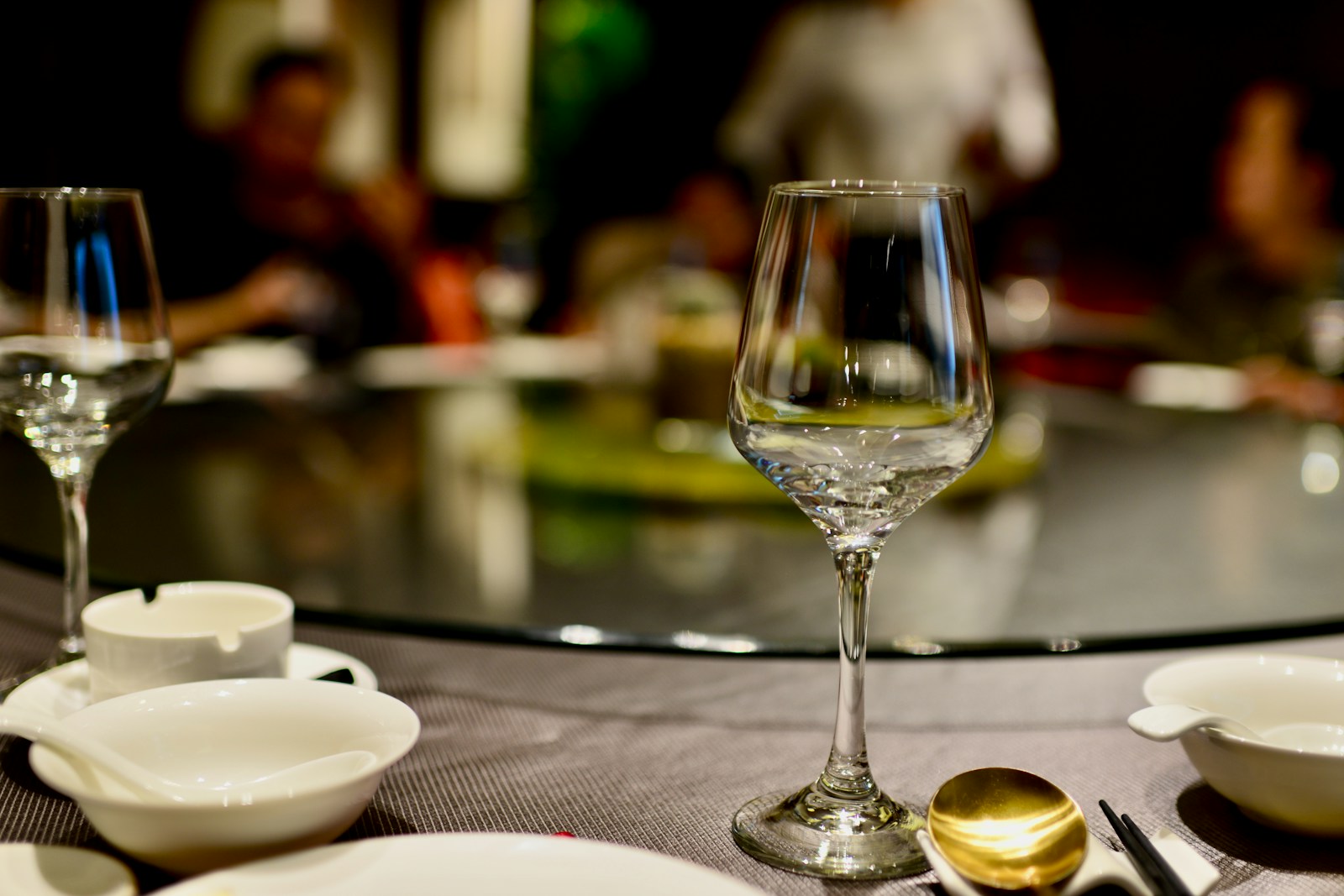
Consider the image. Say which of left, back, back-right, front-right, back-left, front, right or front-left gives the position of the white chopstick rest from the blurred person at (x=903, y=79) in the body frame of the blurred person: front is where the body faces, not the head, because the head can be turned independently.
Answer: front

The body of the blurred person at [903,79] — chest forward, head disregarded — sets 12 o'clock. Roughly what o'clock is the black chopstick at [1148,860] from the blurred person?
The black chopstick is roughly at 12 o'clock from the blurred person.

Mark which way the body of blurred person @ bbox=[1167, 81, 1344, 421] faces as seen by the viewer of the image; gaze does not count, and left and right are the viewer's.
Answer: facing the viewer and to the left of the viewer

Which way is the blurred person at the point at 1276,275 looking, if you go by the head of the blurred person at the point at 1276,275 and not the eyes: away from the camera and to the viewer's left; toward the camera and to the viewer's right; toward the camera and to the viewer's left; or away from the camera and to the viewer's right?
toward the camera and to the viewer's left

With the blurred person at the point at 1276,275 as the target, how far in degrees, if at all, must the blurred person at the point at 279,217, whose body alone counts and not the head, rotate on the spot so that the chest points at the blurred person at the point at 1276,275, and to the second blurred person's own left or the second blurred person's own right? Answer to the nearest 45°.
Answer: approximately 90° to the second blurred person's own left

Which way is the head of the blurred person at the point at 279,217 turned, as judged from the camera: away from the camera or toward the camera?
toward the camera

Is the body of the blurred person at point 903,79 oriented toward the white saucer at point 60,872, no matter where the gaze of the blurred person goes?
yes

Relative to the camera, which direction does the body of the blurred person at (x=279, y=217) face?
toward the camera

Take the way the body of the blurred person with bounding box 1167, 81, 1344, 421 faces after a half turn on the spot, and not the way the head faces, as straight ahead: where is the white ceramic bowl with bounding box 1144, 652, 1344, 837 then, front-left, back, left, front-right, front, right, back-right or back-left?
back-right

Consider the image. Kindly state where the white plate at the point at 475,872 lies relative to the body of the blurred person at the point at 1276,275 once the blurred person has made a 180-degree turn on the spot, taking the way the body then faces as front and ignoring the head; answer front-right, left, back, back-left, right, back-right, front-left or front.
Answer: back-right

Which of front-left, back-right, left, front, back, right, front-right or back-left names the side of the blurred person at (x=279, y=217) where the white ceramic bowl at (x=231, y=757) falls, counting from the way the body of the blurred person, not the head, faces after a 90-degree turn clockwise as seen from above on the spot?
left

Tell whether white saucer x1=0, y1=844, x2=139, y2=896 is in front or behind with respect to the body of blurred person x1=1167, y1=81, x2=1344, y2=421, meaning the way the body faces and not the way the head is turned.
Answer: in front

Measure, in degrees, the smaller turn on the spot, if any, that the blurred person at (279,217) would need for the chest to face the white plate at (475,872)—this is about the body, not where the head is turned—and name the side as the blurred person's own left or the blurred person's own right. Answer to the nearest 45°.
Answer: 0° — they already face it

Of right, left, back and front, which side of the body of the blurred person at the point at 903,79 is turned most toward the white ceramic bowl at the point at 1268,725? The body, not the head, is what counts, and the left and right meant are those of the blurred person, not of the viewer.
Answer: front

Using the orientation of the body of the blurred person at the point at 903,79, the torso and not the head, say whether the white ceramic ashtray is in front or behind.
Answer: in front

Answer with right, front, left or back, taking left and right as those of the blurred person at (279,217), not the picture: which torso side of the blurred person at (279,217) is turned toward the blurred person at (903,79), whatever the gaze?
left

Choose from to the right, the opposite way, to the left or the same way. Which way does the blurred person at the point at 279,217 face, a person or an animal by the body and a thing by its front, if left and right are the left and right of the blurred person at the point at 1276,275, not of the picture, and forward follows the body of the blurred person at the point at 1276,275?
to the left

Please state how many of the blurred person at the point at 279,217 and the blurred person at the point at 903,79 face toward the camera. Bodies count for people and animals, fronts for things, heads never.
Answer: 2
